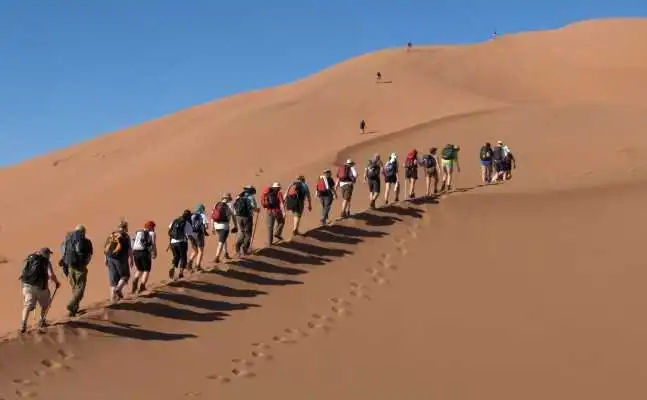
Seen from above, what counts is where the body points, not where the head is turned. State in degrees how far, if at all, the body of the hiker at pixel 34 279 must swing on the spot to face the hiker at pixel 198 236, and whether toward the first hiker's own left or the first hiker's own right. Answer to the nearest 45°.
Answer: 0° — they already face them

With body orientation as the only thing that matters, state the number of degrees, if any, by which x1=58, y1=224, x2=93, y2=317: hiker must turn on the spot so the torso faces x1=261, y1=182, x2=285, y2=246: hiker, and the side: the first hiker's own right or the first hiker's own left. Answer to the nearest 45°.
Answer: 0° — they already face them

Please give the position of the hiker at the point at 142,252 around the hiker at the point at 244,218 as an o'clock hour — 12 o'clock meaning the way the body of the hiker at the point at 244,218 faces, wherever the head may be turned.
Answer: the hiker at the point at 142,252 is roughly at 6 o'clock from the hiker at the point at 244,218.

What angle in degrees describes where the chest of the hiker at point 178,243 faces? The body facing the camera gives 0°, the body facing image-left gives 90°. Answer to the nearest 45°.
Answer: approximately 225°

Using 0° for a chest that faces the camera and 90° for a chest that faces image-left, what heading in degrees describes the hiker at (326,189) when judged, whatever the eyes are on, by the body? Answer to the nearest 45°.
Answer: approximately 225°

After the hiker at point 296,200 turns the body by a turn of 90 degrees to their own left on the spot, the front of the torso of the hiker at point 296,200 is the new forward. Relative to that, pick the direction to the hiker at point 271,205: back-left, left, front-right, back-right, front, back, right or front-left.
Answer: left

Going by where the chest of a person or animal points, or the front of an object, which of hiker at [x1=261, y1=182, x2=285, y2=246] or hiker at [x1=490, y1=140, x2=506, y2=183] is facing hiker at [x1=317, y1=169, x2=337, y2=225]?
hiker at [x1=261, y1=182, x2=285, y2=246]

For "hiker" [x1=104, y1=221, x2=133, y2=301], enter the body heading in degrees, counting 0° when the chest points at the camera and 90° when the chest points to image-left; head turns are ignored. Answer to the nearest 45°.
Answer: approximately 225°

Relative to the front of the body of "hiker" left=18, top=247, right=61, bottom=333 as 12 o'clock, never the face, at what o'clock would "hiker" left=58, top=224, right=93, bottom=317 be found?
"hiker" left=58, top=224, right=93, bottom=317 is roughly at 12 o'clock from "hiker" left=18, top=247, right=61, bottom=333.

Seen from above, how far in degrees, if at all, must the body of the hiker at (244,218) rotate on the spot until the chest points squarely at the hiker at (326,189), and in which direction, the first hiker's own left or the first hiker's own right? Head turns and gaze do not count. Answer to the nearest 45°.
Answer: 0° — they already face them

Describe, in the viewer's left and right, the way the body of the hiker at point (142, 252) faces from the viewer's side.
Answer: facing away from the viewer and to the right of the viewer

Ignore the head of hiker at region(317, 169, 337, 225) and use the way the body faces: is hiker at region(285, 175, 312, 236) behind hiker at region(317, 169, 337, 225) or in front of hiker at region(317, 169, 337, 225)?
behind
